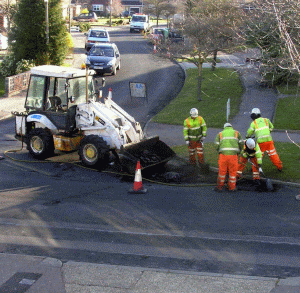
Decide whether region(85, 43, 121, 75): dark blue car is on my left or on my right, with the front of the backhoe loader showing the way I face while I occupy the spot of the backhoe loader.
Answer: on my left

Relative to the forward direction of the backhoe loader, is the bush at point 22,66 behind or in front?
behind

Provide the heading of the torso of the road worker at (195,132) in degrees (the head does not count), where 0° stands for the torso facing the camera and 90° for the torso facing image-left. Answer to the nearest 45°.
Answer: approximately 0°

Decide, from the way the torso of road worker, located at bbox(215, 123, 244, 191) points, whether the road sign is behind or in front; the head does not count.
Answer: in front
